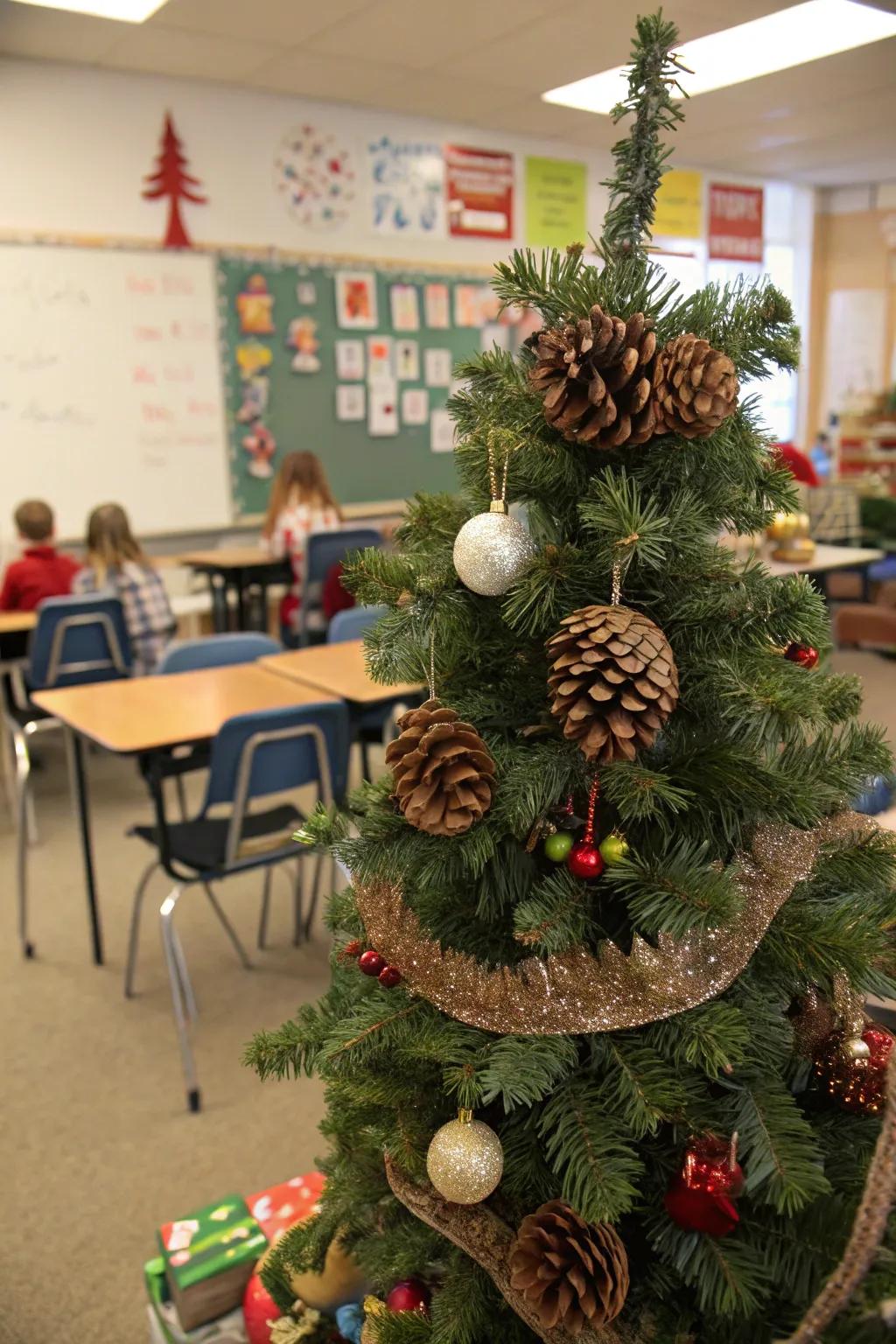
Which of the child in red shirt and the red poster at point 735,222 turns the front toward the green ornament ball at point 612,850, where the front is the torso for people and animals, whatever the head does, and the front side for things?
the red poster

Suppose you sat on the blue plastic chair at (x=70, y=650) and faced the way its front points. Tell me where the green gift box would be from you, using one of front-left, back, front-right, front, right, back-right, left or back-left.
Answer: back-left

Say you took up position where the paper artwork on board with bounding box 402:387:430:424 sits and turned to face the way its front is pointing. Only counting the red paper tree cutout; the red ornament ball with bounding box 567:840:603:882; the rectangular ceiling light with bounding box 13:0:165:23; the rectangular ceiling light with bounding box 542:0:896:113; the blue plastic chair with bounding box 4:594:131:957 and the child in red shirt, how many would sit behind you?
0

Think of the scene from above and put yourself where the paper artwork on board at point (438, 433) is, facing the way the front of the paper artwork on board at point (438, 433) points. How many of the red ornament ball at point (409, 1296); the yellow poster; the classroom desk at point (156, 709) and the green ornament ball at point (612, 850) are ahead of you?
3

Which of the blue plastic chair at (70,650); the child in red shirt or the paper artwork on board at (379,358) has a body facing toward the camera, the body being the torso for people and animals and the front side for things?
the paper artwork on board

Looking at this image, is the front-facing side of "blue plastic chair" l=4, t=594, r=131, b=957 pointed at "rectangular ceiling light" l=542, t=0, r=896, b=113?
no

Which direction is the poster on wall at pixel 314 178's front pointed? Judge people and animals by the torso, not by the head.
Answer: toward the camera

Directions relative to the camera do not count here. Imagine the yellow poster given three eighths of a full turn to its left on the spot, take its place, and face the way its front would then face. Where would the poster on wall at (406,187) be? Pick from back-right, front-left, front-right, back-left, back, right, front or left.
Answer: back

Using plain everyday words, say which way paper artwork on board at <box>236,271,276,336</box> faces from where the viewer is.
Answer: facing the viewer

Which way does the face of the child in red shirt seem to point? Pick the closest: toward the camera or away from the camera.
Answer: away from the camera

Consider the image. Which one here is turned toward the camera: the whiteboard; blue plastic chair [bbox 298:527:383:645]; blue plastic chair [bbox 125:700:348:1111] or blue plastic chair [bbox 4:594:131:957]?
the whiteboard

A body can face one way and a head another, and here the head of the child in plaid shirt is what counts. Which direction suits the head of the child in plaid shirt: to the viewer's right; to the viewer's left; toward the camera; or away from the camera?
away from the camera

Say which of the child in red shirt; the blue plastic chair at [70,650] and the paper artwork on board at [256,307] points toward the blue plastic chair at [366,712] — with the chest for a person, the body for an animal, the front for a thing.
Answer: the paper artwork on board

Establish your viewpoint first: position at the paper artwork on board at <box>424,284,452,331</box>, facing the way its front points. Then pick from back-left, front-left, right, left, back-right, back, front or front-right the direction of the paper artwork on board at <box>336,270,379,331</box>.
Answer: front-right

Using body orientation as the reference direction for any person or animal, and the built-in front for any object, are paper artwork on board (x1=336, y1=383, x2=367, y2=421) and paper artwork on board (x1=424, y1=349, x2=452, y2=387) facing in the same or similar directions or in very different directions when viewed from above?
same or similar directions

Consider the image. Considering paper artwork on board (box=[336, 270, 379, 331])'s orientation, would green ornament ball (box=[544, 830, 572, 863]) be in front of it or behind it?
in front

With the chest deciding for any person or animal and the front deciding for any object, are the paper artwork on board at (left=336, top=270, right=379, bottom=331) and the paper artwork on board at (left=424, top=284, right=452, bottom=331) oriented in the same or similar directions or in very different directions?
same or similar directions

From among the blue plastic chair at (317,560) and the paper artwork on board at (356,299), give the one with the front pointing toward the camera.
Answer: the paper artwork on board

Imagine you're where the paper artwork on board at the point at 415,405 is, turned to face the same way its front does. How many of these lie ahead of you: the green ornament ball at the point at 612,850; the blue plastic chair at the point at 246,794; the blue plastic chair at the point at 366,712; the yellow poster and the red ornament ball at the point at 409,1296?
4

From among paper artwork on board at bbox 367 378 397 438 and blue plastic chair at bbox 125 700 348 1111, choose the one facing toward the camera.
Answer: the paper artwork on board

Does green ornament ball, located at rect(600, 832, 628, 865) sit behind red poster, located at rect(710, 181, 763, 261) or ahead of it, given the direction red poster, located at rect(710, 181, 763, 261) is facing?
ahead

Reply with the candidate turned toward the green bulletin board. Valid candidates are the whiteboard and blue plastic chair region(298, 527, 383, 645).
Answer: the blue plastic chair
